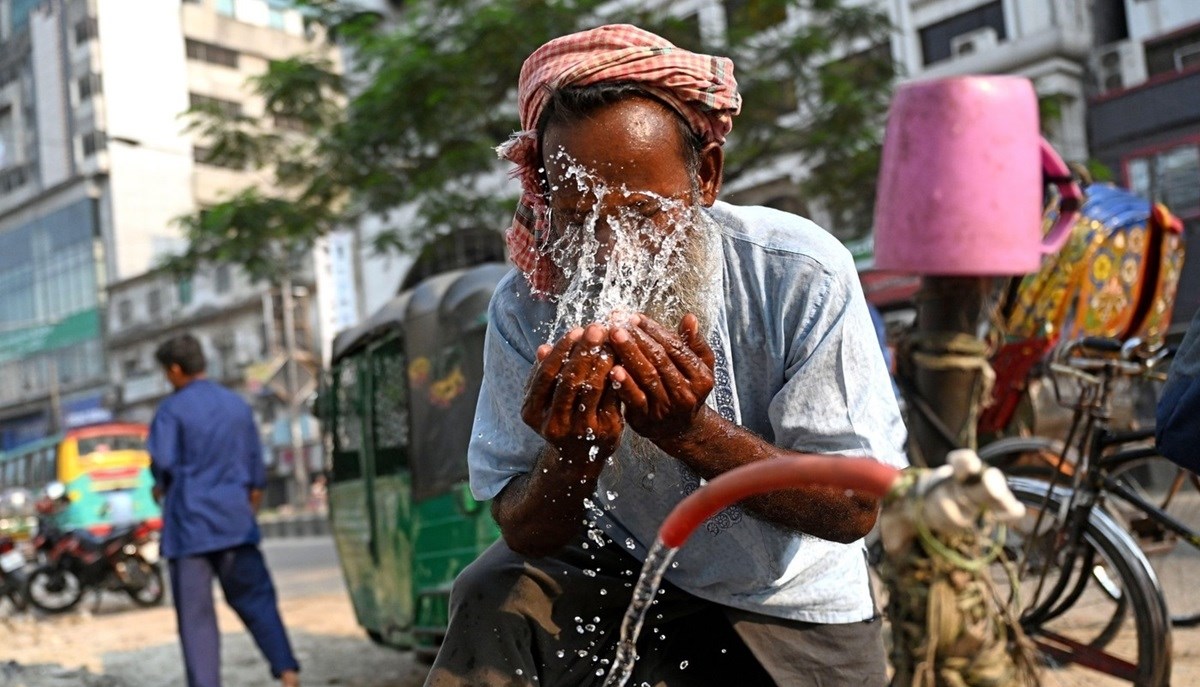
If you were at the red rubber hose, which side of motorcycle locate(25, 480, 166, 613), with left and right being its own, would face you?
left

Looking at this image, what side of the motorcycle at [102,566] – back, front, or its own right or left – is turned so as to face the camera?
left

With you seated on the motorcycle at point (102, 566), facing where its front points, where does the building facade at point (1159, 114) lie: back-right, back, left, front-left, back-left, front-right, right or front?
back

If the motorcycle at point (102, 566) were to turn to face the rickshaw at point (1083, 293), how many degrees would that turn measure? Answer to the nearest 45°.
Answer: approximately 135° to its left

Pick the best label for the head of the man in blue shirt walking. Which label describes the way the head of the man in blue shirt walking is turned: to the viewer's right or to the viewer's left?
to the viewer's left

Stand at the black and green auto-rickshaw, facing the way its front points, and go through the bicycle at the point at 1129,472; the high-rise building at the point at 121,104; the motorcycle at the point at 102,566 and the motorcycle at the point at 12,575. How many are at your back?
1

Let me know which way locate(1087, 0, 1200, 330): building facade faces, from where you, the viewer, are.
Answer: facing the viewer and to the left of the viewer

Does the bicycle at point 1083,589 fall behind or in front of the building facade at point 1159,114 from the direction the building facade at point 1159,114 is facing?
in front

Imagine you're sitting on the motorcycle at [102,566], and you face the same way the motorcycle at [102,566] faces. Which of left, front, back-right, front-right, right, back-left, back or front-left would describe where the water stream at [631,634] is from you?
left
